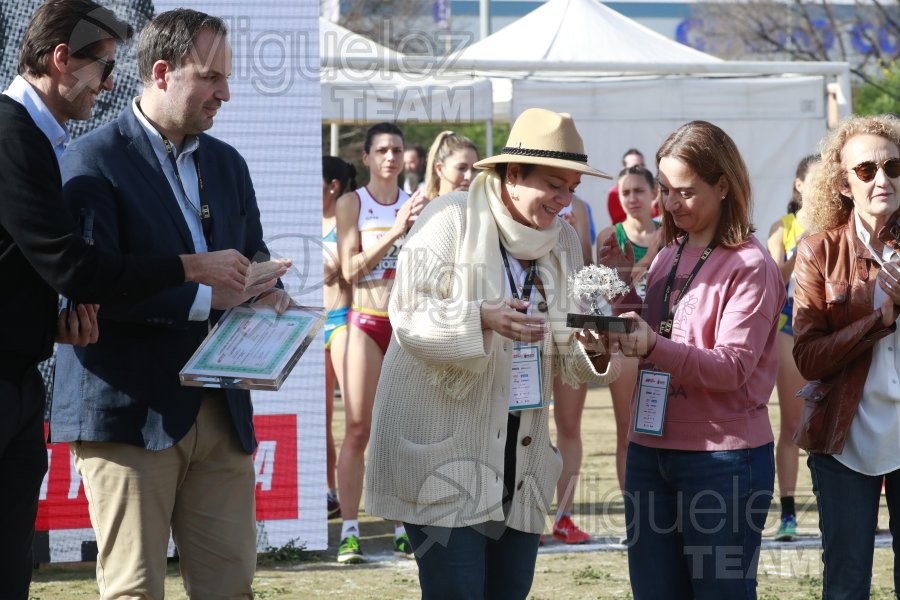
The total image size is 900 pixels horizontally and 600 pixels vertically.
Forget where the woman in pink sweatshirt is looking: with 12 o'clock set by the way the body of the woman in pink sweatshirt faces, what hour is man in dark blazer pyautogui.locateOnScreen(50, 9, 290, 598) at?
The man in dark blazer is roughly at 1 o'clock from the woman in pink sweatshirt.

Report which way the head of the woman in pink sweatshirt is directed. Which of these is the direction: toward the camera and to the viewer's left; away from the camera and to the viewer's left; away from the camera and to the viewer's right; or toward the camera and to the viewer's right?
toward the camera and to the viewer's left

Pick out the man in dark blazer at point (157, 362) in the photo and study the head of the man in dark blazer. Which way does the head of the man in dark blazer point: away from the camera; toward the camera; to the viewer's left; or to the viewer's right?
to the viewer's right

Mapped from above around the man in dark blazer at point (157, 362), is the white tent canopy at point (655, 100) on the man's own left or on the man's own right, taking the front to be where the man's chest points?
on the man's own left

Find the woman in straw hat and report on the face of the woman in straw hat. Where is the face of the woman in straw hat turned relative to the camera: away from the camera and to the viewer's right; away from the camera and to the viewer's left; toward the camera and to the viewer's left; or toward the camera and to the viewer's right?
toward the camera and to the viewer's right

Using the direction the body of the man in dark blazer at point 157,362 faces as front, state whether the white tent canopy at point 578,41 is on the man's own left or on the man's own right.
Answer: on the man's own left

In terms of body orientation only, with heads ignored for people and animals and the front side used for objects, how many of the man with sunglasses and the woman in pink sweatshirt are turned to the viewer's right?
1

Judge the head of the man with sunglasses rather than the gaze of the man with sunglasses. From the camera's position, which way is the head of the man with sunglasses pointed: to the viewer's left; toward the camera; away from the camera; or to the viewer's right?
to the viewer's right

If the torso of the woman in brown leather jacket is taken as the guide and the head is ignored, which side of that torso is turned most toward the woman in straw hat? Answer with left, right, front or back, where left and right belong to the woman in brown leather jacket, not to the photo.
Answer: right

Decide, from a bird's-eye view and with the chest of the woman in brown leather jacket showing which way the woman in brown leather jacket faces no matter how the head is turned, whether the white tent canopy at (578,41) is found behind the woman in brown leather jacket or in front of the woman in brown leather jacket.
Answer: behind

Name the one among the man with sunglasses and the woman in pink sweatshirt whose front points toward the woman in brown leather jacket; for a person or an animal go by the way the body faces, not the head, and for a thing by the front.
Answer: the man with sunglasses

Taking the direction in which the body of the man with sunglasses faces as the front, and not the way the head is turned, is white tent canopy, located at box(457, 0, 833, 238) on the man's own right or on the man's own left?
on the man's own left

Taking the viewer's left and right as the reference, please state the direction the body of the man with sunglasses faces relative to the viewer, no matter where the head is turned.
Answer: facing to the right of the viewer

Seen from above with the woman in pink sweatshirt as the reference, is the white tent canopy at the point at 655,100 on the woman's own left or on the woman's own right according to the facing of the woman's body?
on the woman's own right

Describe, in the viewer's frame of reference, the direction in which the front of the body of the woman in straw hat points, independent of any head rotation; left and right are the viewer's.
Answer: facing the viewer and to the right of the viewer

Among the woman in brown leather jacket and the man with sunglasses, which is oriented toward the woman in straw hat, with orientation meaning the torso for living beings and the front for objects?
the man with sunglasses

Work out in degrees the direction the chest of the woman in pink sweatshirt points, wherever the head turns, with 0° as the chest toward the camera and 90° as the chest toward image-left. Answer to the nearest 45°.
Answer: approximately 45°
